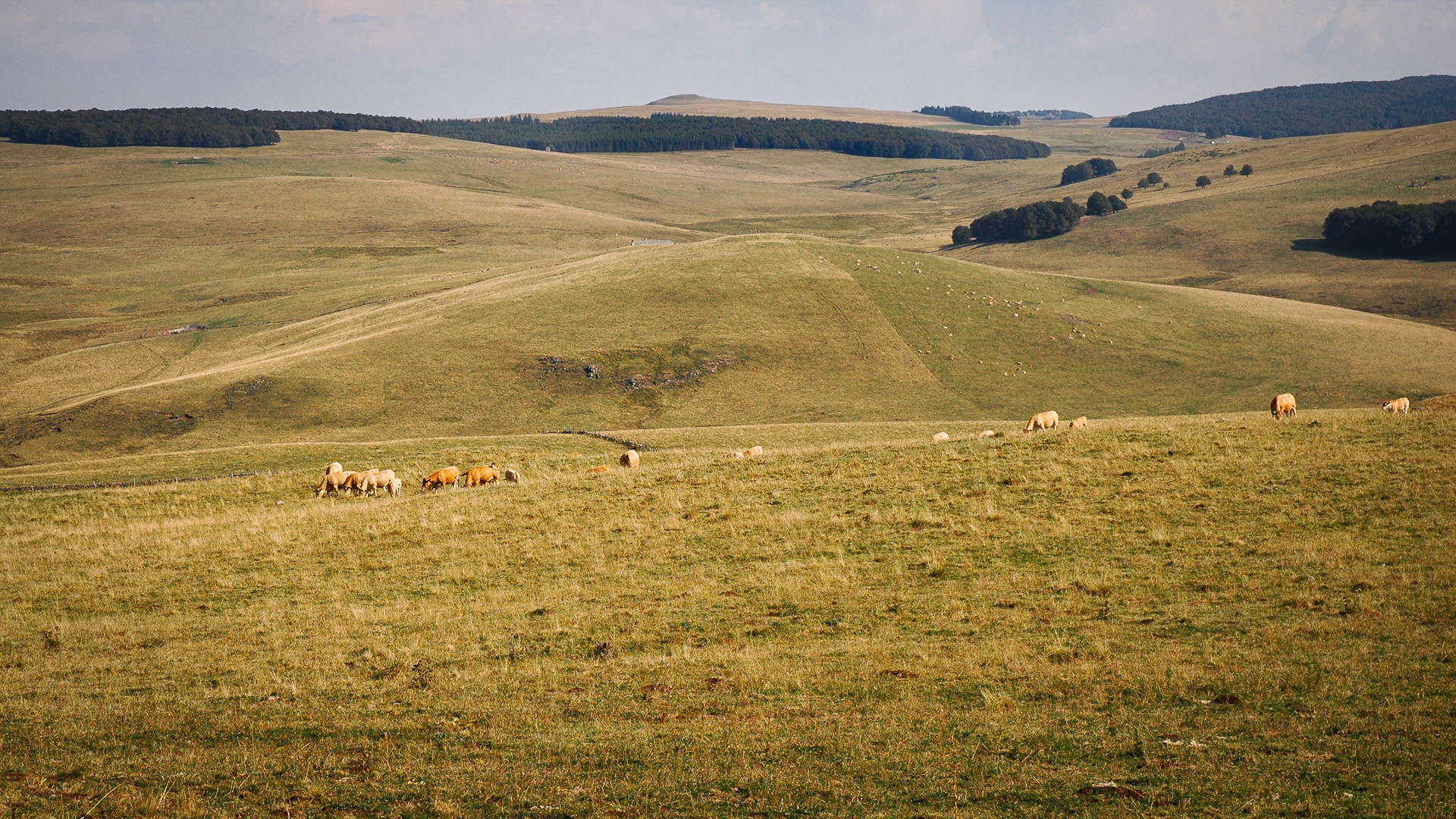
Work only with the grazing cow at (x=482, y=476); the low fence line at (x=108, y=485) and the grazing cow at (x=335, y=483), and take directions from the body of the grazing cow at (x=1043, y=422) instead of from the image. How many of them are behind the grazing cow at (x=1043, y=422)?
0

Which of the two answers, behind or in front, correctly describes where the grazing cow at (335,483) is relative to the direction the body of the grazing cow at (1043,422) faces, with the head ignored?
in front

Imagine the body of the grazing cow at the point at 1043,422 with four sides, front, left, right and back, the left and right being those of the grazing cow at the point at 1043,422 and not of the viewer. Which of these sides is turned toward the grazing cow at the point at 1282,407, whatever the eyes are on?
back

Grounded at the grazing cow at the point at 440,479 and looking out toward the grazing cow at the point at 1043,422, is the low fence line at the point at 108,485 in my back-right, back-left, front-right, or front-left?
back-left

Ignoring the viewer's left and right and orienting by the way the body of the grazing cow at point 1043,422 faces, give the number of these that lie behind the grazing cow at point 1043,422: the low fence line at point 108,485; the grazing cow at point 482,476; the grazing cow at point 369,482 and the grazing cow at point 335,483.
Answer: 0

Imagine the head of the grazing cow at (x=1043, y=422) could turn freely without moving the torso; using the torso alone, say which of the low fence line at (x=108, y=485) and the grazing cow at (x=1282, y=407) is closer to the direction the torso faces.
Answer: the low fence line

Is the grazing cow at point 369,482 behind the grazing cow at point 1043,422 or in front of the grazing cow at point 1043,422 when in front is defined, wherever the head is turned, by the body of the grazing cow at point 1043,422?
in front

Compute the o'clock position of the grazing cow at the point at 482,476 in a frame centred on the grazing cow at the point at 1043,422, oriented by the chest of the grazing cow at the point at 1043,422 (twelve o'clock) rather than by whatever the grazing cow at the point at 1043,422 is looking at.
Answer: the grazing cow at the point at 482,476 is roughly at 11 o'clock from the grazing cow at the point at 1043,422.

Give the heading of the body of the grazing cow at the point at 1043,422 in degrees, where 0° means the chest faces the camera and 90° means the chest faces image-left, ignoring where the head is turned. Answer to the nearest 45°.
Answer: approximately 90°
